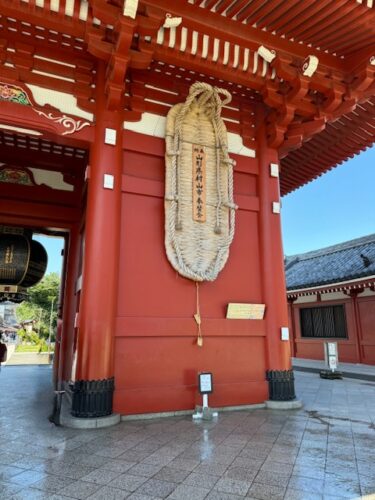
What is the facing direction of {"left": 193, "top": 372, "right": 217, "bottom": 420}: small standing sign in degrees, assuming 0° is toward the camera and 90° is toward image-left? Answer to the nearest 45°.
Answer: approximately 0°

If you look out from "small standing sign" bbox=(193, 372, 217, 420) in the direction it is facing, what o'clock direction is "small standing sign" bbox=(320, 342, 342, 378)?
"small standing sign" bbox=(320, 342, 342, 378) is roughly at 7 o'clock from "small standing sign" bbox=(193, 372, 217, 420).

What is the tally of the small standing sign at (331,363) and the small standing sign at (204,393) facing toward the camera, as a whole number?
2

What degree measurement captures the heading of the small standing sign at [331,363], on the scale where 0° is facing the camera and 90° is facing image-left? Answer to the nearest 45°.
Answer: approximately 0°

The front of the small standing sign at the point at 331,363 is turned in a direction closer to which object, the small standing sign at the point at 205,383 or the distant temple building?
the small standing sign

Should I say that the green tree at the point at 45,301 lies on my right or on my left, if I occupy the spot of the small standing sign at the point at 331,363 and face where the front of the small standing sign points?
on my right

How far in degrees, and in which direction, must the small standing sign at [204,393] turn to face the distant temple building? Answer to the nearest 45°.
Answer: approximately 135° to its left

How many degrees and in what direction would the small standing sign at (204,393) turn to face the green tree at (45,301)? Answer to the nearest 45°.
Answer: approximately 135° to its right
